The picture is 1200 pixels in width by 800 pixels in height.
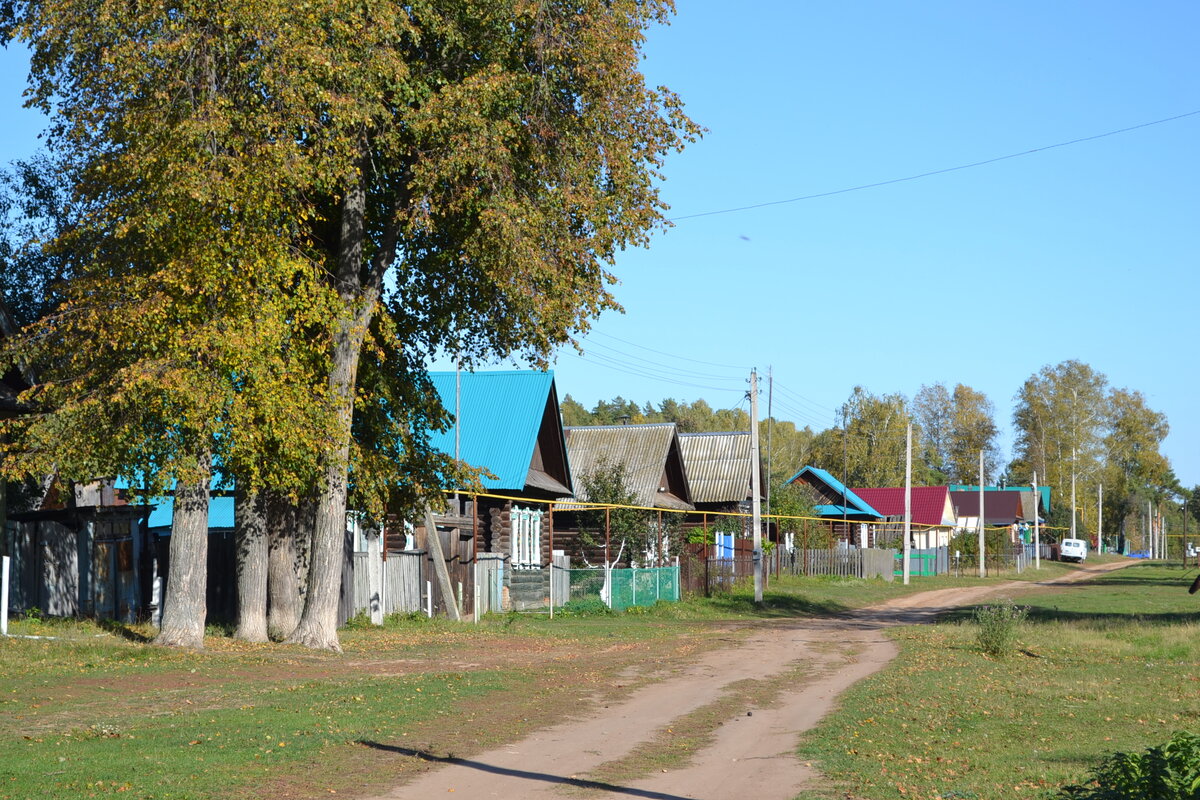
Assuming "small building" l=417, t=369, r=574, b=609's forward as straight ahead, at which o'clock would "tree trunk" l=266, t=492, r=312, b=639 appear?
The tree trunk is roughly at 2 o'clock from the small building.

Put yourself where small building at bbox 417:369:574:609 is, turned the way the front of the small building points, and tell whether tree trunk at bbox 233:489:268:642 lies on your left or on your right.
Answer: on your right

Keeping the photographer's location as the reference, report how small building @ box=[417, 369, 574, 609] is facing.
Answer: facing the viewer and to the right of the viewer

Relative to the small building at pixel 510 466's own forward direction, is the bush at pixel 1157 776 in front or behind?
in front

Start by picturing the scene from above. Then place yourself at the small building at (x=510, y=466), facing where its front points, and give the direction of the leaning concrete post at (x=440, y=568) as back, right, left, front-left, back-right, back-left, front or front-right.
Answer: front-right

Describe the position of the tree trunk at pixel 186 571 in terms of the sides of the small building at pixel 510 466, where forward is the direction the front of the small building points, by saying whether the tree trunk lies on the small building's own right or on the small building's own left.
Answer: on the small building's own right

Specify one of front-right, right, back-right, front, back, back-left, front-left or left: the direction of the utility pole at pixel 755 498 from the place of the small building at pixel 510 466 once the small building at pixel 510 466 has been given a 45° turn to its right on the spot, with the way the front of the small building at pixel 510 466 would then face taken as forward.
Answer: left
